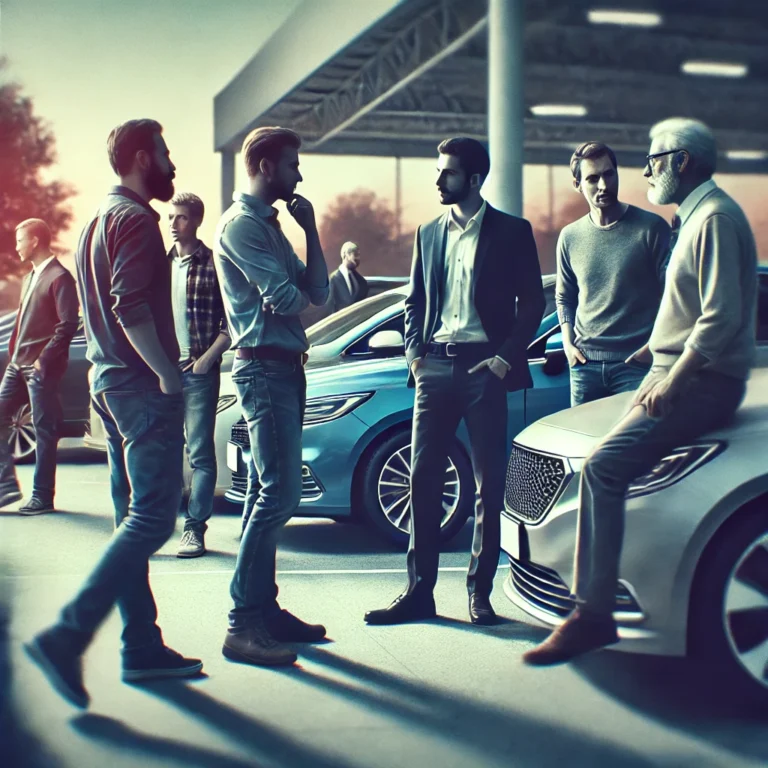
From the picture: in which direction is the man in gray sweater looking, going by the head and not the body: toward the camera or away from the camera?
toward the camera

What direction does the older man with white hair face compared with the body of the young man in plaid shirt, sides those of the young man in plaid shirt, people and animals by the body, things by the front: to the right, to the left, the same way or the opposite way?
to the right

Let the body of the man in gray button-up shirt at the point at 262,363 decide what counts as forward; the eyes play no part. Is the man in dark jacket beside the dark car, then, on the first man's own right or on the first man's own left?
on the first man's own left

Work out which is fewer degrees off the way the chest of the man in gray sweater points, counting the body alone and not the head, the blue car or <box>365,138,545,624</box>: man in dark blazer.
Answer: the man in dark blazer

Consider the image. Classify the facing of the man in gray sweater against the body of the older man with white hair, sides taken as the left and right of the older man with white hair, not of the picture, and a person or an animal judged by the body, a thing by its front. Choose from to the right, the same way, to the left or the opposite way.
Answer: to the left

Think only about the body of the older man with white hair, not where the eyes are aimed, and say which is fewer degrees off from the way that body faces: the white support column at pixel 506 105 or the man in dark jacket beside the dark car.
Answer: the man in dark jacket beside the dark car

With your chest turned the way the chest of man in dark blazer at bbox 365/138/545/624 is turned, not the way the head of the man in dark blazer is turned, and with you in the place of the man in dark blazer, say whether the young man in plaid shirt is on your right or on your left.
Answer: on your right

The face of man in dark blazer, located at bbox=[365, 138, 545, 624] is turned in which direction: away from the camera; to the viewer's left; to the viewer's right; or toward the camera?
to the viewer's left

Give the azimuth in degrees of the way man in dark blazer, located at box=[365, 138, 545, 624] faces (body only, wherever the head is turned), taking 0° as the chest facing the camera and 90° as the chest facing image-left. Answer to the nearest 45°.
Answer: approximately 45°

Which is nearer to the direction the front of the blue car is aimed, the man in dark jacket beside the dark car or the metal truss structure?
the man in dark jacket beside the dark car

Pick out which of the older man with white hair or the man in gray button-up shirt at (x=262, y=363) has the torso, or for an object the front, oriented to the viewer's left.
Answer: the older man with white hair

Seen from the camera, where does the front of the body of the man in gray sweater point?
toward the camera

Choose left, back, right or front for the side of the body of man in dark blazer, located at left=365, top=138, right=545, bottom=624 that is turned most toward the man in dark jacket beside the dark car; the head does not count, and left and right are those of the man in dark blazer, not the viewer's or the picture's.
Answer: right

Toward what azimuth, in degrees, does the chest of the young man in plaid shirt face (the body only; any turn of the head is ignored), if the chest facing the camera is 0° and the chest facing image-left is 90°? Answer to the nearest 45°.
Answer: approximately 45°

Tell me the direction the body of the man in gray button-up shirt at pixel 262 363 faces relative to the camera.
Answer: to the viewer's right
